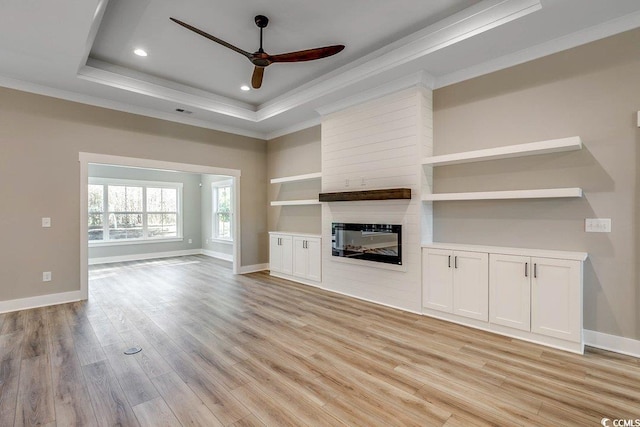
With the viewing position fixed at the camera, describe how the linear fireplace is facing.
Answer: facing the viewer and to the left of the viewer

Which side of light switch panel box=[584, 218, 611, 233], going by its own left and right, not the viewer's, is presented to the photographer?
front

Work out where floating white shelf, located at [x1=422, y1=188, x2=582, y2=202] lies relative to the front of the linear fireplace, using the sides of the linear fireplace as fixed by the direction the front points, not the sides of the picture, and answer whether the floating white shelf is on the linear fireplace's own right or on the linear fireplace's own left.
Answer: on the linear fireplace's own left

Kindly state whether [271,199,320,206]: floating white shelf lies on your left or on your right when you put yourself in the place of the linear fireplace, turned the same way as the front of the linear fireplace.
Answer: on your right

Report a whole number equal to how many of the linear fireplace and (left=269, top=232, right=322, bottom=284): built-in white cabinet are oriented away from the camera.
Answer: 0

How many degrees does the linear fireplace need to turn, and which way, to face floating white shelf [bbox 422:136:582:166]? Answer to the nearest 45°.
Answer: approximately 90° to its left

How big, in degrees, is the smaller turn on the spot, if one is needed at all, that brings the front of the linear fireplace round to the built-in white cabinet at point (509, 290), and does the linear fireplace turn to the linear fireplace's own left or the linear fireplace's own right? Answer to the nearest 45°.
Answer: approximately 90° to the linear fireplace's own left

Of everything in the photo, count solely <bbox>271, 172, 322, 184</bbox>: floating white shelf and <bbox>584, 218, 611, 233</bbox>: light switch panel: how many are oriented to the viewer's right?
0
